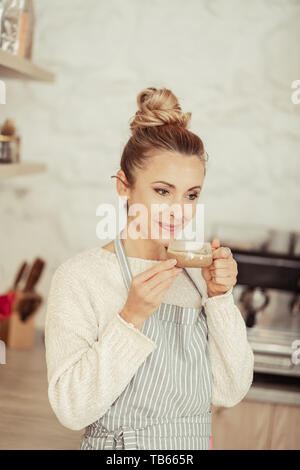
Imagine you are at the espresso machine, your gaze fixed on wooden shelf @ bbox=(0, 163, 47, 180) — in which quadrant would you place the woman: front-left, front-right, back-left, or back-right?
front-left

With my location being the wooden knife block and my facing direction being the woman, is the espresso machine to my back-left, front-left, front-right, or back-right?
front-left

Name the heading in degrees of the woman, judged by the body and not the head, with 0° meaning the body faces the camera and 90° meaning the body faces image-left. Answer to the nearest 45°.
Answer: approximately 315°

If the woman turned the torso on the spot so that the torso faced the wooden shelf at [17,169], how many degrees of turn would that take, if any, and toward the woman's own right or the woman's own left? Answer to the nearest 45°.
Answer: approximately 180°

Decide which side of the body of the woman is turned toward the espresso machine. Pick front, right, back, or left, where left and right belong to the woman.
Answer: left

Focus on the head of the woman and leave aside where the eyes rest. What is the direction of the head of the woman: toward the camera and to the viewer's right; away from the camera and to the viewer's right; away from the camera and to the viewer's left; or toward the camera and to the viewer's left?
toward the camera and to the viewer's right

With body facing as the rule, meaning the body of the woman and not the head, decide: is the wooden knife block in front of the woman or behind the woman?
behind

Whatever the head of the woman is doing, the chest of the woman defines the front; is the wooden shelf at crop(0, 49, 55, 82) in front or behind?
behind

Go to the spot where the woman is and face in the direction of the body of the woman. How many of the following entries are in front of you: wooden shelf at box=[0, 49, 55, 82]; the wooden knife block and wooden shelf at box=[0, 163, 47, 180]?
0
